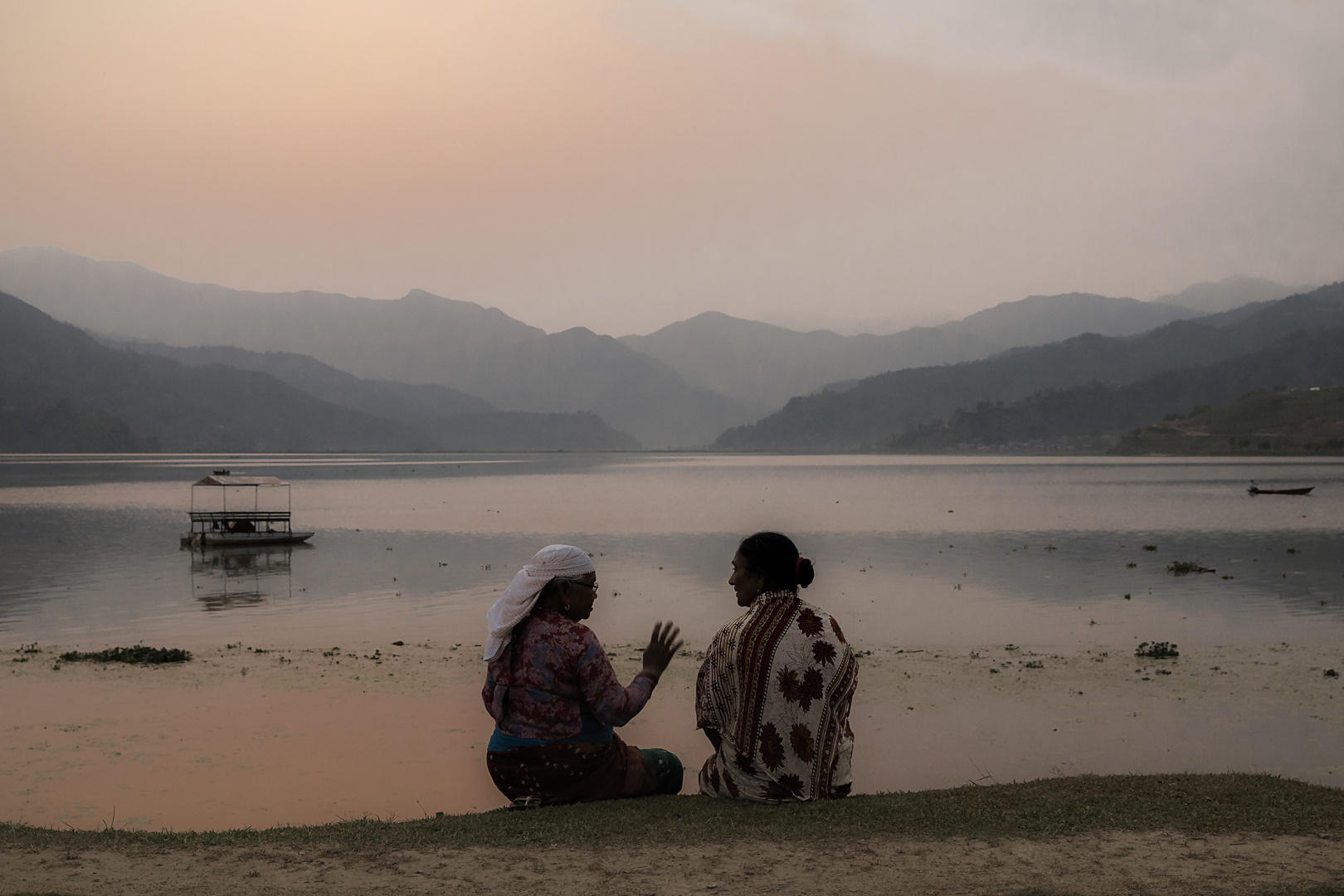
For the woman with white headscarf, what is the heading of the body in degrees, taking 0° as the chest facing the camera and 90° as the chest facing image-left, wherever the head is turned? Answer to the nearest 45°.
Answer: approximately 225°

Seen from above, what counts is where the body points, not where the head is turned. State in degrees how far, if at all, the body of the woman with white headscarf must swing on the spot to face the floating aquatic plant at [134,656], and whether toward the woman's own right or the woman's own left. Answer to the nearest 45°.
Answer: approximately 90° to the woman's own left

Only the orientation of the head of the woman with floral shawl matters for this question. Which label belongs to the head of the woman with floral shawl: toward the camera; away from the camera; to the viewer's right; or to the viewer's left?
to the viewer's left

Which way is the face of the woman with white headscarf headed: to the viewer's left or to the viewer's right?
to the viewer's right

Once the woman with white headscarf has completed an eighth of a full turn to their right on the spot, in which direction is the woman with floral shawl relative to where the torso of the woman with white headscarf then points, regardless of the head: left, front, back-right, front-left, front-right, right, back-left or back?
front

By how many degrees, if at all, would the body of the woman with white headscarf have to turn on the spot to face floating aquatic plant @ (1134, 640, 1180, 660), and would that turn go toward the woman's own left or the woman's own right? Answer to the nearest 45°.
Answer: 0° — they already face it

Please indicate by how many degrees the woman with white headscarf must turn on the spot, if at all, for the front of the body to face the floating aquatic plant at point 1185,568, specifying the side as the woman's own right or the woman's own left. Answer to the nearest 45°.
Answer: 0° — they already face it
